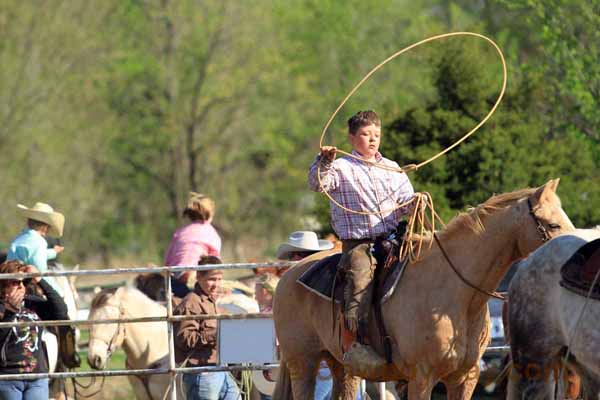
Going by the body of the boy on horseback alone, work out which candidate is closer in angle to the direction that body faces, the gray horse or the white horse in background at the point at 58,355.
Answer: the gray horse

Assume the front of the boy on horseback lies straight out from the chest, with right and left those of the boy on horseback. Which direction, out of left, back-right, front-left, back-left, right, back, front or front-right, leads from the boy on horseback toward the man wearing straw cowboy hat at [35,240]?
back

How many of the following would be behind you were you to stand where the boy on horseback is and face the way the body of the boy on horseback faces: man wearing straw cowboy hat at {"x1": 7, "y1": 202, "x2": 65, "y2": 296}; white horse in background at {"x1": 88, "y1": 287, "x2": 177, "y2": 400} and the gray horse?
2

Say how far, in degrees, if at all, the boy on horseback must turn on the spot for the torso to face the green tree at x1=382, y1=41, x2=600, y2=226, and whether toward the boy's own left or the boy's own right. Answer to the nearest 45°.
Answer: approximately 135° to the boy's own left

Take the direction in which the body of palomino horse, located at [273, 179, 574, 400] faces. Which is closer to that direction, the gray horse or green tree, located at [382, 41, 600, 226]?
the gray horse

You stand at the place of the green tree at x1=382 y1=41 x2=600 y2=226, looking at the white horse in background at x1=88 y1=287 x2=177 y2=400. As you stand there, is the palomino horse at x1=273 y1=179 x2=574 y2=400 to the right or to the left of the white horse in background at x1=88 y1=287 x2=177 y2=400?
left

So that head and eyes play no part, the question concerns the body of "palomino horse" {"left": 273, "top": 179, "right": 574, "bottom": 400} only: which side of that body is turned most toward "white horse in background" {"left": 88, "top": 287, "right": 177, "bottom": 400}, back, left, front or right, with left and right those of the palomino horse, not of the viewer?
back

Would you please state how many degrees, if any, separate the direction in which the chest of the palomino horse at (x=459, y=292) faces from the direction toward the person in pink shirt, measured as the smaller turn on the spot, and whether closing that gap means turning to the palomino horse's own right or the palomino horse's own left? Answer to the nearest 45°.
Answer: approximately 180°

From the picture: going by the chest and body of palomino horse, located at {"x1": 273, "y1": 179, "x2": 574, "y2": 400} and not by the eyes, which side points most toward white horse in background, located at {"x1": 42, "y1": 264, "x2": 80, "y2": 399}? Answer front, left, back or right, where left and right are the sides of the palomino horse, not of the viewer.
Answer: back

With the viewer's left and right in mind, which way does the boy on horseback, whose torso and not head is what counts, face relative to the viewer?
facing the viewer and to the right of the viewer
